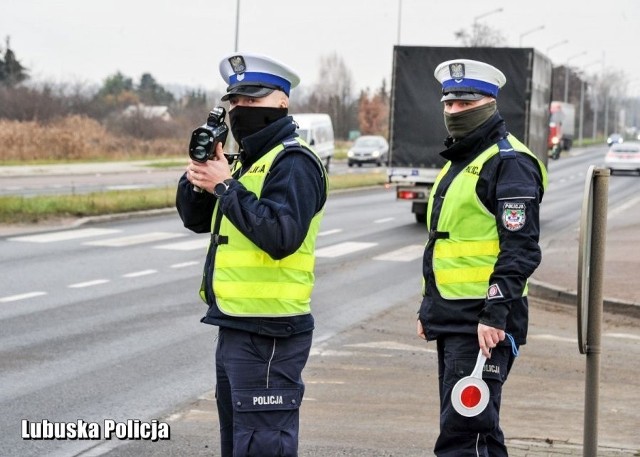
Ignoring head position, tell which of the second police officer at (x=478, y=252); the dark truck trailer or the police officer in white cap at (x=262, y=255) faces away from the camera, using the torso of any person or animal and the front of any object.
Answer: the dark truck trailer

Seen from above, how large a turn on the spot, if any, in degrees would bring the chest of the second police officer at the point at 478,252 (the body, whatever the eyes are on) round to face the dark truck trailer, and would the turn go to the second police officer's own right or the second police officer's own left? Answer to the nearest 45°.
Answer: approximately 135° to the second police officer's own right

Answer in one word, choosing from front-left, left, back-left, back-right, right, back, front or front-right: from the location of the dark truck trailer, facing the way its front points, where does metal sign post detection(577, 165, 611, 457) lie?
back

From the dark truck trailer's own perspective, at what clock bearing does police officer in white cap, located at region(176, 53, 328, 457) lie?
The police officer in white cap is roughly at 6 o'clock from the dark truck trailer.

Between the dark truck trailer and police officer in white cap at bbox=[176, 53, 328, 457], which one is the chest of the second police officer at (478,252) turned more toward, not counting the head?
the police officer in white cap

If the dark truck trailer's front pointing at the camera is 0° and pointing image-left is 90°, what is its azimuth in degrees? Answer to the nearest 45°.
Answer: approximately 180°
